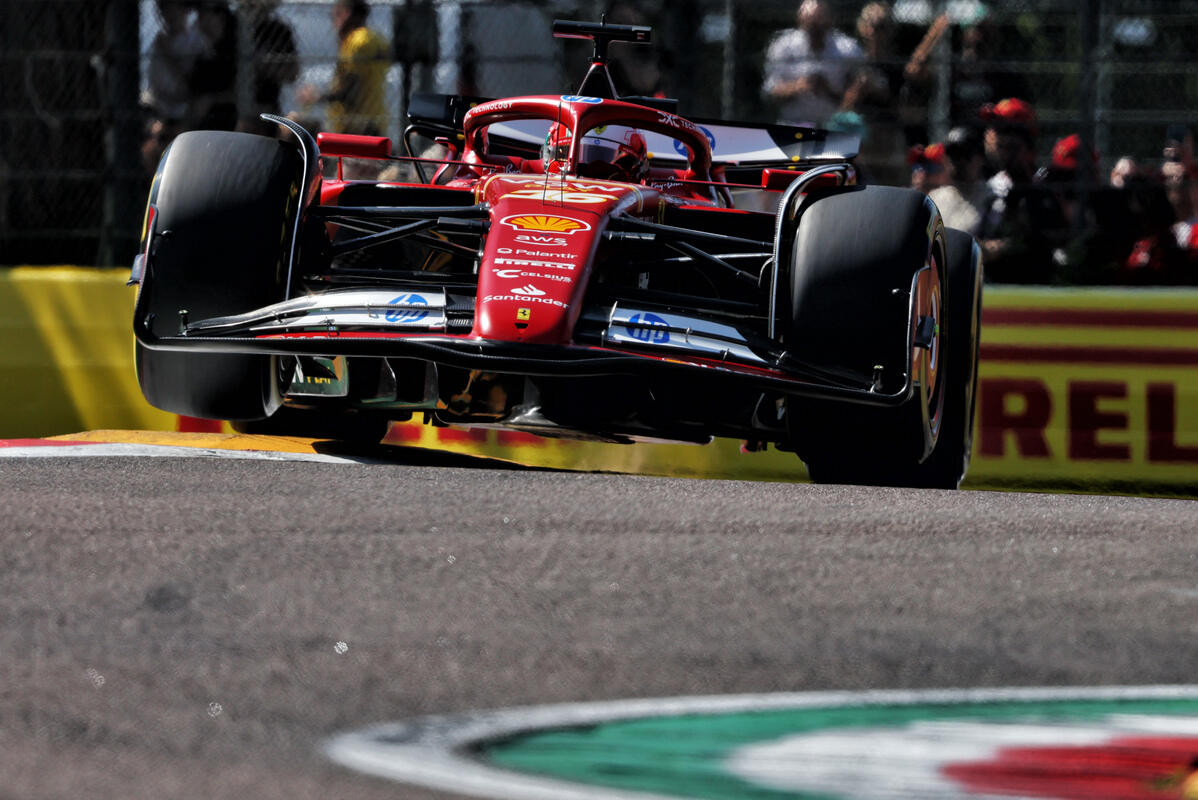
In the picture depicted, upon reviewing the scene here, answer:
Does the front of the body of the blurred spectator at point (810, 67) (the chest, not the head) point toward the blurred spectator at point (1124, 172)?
no

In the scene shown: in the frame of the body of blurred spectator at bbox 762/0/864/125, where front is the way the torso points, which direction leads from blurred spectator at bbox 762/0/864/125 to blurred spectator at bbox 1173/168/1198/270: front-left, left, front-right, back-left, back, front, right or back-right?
left

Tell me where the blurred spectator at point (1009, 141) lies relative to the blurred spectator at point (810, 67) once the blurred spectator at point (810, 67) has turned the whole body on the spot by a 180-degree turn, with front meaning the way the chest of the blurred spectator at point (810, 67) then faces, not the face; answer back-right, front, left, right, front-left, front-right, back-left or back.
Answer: right

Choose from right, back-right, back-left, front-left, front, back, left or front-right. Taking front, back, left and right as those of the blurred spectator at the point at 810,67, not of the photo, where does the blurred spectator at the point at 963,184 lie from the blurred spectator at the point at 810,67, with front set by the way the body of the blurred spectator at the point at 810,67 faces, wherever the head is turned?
left

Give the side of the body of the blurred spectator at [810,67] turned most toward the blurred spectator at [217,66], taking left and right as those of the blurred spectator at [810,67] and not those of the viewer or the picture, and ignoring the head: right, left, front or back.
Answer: right

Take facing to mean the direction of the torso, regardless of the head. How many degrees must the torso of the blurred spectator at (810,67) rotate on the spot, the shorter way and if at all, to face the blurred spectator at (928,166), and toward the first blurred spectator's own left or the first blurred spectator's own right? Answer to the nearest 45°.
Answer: approximately 90° to the first blurred spectator's own left

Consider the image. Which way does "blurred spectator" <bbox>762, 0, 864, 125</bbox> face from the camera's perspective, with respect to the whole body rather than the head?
toward the camera

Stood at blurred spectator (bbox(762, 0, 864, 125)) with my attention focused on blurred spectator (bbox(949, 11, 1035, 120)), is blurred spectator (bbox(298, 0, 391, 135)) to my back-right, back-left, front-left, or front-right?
back-right

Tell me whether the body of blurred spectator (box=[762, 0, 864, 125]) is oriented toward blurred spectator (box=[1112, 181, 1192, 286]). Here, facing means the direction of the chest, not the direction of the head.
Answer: no

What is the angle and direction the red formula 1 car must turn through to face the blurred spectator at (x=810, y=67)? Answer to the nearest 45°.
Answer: approximately 180°

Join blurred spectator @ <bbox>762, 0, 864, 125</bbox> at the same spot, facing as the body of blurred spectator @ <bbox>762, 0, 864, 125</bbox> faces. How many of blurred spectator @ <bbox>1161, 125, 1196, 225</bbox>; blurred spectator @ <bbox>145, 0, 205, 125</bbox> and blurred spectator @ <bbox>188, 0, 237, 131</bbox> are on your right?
2
